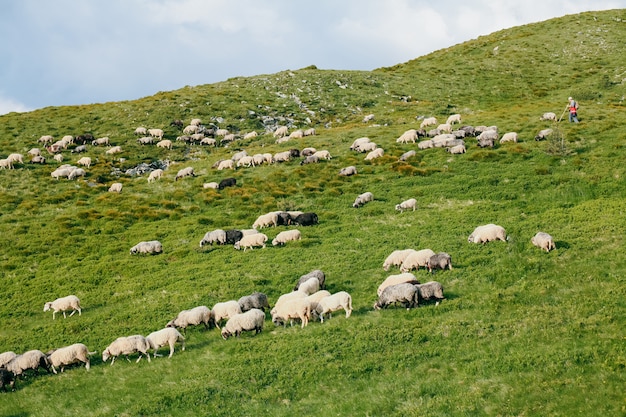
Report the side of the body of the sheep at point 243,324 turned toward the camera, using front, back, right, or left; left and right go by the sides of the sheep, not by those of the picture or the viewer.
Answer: left

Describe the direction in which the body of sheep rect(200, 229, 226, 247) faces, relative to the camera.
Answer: to the viewer's left

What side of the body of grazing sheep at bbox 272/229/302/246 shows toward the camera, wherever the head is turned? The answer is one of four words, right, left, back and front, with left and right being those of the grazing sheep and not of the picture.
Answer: left

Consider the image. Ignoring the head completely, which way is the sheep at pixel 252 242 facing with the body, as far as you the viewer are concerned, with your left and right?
facing to the left of the viewer

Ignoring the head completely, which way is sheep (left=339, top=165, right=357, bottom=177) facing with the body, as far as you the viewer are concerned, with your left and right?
facing to the left of the viewer

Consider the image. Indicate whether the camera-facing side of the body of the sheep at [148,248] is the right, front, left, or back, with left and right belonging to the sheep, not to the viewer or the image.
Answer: left

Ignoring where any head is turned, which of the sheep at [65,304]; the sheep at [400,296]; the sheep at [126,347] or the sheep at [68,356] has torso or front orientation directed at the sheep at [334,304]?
the sheep at [400,296]

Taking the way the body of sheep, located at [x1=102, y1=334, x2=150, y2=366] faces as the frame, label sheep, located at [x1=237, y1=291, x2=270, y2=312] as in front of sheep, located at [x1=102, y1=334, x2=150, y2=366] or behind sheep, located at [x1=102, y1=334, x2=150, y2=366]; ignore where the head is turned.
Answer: behind

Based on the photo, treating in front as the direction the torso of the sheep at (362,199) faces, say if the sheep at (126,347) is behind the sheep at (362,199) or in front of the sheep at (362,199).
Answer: in front

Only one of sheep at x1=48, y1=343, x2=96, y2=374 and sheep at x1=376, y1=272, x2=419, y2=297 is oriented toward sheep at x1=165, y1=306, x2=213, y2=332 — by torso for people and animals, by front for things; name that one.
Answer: sheep at x1=376, y1=272, x2=419, y2=297

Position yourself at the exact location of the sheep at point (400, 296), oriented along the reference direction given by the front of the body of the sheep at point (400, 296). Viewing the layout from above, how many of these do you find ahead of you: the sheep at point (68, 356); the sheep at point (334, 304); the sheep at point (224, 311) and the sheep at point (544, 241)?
3

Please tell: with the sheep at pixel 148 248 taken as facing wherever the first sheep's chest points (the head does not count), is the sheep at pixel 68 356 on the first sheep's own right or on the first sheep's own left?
on the first sheep's own left
